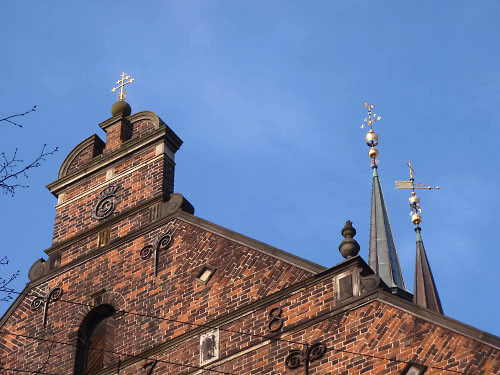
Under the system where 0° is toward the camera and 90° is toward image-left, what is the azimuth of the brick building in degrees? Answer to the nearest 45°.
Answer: approximately 45°
